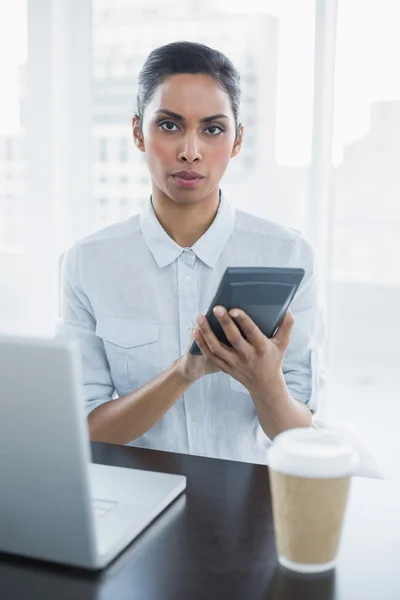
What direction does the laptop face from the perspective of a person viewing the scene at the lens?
facing away from the viewer and to the right of the viewer

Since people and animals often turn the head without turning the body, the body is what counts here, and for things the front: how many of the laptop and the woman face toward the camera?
1

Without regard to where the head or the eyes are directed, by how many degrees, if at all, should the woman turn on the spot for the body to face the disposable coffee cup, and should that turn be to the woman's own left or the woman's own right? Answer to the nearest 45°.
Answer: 0° — they already face it

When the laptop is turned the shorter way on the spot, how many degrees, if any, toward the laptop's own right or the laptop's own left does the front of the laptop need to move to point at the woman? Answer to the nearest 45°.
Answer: approximately 45° to the laptop's own left

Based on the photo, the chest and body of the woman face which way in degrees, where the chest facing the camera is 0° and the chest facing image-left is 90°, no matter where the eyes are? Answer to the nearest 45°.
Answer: approximately 0°
